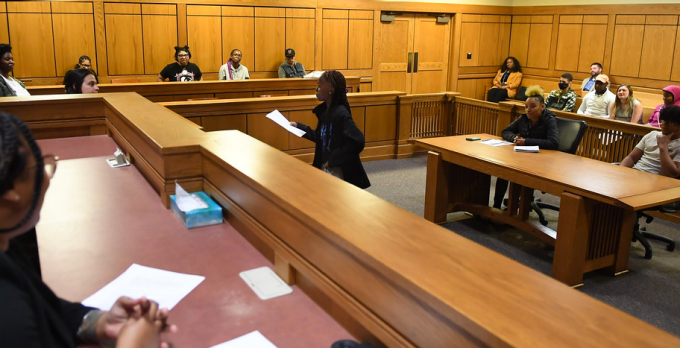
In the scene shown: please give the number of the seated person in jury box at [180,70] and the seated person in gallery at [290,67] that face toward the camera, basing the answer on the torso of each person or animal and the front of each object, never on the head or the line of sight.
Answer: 2

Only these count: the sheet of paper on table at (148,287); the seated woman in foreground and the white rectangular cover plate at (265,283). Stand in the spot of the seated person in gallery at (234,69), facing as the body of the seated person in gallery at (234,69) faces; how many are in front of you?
3

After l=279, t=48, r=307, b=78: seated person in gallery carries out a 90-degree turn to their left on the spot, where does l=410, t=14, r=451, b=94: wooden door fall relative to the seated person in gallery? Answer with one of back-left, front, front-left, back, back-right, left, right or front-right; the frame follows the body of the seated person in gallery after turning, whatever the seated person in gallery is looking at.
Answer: front-left

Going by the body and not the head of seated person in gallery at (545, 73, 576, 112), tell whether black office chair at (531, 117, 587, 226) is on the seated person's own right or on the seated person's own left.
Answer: on the seated person's own left

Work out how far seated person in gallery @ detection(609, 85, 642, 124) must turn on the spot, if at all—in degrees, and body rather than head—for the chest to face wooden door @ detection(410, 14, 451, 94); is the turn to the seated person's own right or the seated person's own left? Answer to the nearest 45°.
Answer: approximately 90° to the seated person's own right

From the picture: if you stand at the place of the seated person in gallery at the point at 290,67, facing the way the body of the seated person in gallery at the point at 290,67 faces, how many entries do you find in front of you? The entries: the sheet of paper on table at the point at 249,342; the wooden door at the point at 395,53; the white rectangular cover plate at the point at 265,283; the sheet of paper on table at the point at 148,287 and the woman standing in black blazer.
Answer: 4

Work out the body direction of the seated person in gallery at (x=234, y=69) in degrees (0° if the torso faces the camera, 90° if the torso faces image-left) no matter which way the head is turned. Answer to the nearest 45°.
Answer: approximately 0°

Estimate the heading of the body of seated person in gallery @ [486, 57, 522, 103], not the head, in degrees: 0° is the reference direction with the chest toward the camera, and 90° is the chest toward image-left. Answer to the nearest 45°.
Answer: approximately 45°

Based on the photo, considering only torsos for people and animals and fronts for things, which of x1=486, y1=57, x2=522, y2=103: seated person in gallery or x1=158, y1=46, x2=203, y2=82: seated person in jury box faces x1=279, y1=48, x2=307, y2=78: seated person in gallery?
x1=486, y1=57, x2=522, y2=103: seated person in gallery
